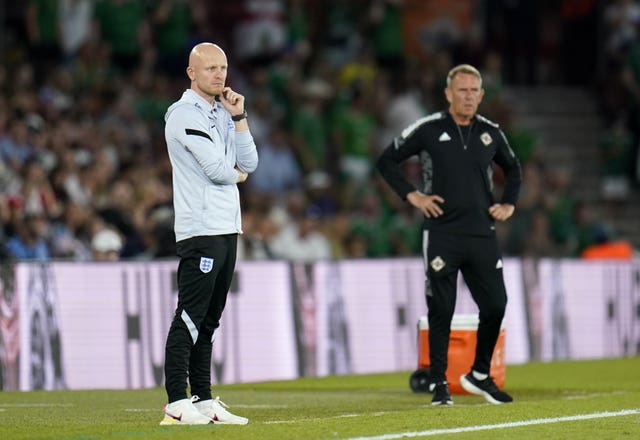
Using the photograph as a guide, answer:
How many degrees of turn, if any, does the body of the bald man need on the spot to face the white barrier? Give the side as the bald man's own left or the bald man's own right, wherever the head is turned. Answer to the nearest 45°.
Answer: approximately 135° to the bald man's own left

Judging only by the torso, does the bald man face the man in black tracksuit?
no

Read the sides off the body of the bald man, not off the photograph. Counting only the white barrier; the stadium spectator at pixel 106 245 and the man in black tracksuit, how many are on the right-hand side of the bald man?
0

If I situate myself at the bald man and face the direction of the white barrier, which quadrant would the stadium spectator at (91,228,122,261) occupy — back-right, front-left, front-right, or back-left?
front-left

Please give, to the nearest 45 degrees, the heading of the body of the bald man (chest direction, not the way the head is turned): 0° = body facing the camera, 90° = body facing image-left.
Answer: approximately 315°

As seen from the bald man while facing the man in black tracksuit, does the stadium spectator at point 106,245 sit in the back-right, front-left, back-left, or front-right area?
front-left

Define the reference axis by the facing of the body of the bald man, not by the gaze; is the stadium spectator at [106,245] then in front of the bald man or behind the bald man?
behind
